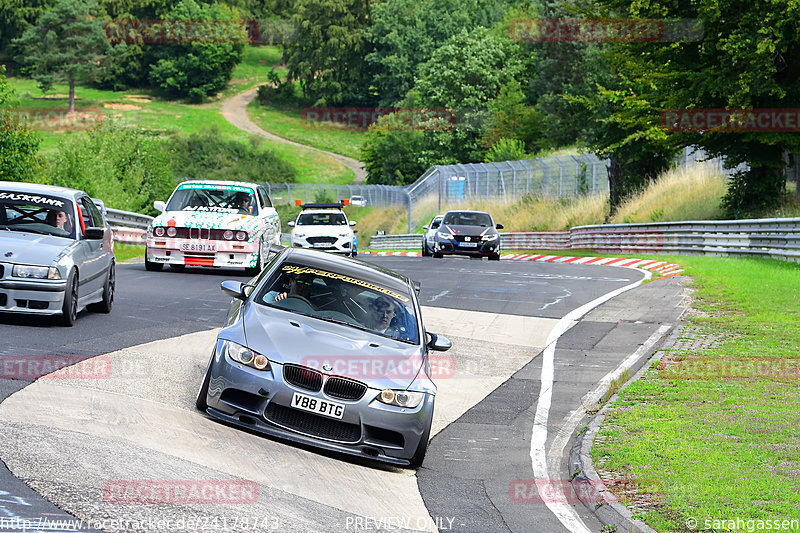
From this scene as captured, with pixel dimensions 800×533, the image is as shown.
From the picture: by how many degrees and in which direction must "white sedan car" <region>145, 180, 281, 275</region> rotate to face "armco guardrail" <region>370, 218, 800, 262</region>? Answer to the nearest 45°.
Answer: approximately 135° to its left

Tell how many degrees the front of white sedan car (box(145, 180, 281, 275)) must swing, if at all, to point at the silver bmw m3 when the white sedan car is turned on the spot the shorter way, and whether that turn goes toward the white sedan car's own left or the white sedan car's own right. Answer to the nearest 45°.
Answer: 0° — it already faces it

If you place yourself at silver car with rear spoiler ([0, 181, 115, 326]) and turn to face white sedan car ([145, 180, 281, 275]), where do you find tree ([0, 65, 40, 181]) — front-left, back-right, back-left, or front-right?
front-left

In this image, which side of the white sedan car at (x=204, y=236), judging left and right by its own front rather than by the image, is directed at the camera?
front

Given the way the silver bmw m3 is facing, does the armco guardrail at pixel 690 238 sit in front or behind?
behind

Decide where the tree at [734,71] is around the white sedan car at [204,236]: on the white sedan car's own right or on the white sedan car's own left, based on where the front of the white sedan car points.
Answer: on the white sedan car's own left

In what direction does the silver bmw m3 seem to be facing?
toward the camera

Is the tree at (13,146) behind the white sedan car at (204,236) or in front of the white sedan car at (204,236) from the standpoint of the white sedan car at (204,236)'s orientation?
behind

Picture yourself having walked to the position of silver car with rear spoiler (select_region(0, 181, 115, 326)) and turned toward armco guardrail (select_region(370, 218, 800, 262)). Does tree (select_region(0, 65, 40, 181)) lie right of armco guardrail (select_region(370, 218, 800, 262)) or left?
left

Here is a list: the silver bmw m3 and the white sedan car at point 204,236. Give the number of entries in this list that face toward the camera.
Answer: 2

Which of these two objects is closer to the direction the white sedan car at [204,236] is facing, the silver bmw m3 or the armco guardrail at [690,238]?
the silver bmw m3

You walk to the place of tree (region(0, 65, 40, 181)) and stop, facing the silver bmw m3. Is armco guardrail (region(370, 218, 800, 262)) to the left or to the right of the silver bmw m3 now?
left

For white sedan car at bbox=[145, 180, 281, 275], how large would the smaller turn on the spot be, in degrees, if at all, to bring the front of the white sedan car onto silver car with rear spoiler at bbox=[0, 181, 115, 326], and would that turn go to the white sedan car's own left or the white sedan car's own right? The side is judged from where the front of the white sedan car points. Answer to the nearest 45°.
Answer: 0° — it already faces it

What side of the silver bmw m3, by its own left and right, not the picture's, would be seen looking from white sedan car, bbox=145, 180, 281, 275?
back

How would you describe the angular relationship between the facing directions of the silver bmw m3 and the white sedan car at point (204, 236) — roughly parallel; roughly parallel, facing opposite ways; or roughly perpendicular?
roughly parallel

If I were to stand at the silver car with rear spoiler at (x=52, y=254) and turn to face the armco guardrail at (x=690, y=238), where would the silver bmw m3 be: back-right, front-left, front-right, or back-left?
back-right
